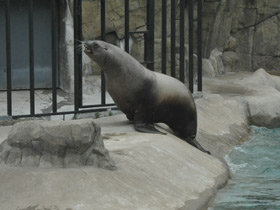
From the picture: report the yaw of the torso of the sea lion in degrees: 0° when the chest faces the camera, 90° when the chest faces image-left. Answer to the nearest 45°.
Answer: approximately 90°

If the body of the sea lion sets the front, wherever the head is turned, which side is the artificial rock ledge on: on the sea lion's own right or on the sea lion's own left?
on the sea lion's own left

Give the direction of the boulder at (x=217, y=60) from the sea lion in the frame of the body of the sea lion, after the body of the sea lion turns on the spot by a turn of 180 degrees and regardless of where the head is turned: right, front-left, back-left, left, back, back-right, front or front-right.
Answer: left
